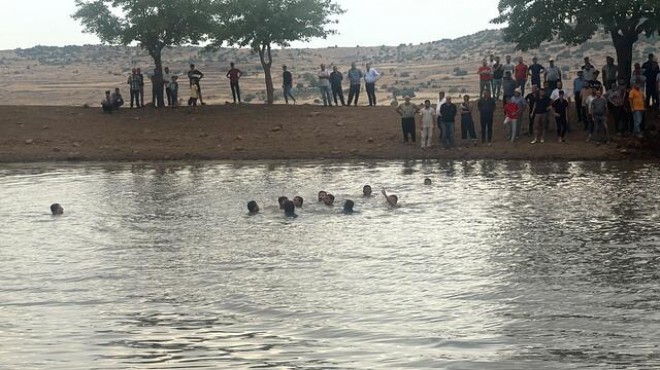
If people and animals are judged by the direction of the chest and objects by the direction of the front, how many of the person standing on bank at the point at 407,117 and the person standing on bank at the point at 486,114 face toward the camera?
2

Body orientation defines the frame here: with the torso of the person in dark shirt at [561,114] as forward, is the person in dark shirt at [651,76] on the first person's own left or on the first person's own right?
on the first person's own left

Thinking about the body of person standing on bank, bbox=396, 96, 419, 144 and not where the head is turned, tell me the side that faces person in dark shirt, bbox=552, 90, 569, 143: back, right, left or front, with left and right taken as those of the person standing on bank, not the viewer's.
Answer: left

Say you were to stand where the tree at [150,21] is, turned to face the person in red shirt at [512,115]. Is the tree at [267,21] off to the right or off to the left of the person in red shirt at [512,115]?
left

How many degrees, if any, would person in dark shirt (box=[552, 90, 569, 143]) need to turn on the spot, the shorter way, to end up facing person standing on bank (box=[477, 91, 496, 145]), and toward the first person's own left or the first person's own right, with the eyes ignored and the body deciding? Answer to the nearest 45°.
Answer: approximately 90° to the first person's own right

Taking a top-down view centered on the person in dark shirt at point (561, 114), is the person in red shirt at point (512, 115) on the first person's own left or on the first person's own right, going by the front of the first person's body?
on the first person's own right
